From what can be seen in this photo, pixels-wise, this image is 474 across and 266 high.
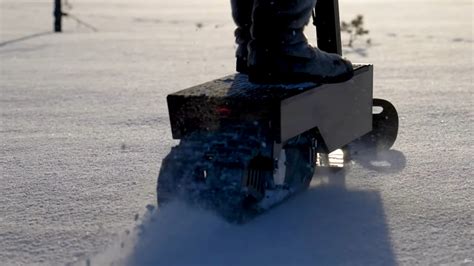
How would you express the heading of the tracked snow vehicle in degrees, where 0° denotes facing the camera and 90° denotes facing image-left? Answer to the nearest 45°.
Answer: approximately 225°
